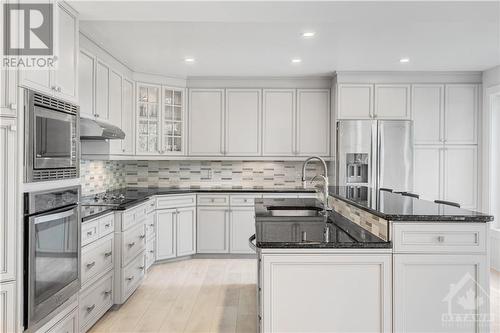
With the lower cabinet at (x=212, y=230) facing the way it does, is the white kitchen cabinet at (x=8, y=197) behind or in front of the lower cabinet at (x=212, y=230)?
in front

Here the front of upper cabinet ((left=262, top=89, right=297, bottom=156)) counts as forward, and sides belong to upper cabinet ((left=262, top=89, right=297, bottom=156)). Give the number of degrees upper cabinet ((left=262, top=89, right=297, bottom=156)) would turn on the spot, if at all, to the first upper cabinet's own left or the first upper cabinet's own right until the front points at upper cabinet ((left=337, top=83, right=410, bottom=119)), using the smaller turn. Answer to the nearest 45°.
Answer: approximately 90° to the first upper cabinet's own left

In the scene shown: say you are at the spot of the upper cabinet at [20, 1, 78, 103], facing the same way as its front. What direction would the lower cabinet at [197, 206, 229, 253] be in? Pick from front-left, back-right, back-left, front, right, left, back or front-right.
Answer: left

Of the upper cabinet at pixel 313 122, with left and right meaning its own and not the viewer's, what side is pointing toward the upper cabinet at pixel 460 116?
left

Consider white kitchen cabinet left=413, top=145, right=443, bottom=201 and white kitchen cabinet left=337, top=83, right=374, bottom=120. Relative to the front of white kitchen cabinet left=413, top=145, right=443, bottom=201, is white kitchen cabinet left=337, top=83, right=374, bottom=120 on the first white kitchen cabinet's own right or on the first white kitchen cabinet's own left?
on the first white kitchen cabinet's own right

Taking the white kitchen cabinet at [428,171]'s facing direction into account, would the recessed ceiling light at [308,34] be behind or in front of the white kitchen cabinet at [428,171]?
in front

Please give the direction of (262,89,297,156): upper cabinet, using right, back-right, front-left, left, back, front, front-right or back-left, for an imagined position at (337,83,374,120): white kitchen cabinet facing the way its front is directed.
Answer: right

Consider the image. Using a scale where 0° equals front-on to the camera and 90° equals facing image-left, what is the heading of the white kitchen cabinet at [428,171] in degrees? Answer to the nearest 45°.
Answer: approximately 0°

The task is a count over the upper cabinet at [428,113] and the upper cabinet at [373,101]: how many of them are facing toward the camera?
2

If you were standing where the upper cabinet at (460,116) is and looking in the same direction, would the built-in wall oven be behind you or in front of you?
in front
